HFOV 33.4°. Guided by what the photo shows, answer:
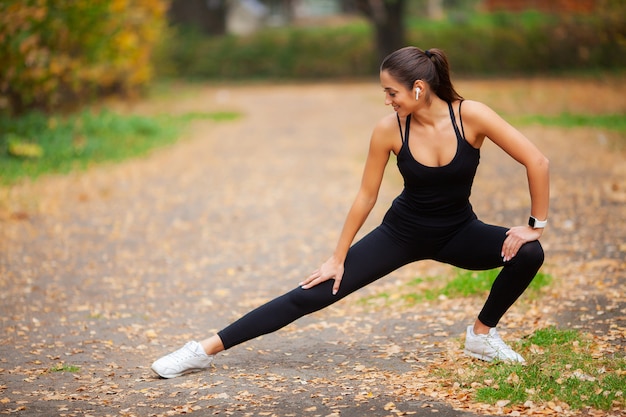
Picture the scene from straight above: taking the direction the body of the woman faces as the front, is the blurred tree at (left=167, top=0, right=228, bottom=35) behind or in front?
behind

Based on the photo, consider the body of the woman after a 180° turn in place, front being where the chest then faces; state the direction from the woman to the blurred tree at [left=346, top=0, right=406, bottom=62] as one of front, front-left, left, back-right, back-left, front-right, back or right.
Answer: front

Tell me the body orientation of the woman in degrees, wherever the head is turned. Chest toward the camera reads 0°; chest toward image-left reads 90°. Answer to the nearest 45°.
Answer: approximately 0°

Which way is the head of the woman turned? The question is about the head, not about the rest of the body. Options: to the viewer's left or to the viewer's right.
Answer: to the viewer's left
